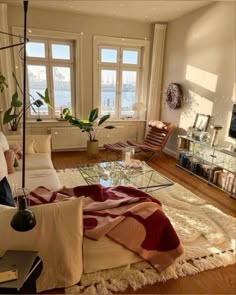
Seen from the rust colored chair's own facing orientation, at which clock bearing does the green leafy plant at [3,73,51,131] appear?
The green leafy plant is roughly at 1 o'clock from the rust colored chair.

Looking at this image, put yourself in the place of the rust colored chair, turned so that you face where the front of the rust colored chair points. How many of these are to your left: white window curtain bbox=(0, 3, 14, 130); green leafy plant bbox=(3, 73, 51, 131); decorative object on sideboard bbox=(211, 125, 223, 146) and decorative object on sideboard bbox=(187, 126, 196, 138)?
2

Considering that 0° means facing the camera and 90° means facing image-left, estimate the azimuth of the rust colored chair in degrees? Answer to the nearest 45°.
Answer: approximately 45°

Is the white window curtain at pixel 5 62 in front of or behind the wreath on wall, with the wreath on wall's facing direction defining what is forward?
in front

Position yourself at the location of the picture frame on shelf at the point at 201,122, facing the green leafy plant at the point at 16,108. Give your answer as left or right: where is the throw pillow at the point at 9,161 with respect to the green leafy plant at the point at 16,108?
left

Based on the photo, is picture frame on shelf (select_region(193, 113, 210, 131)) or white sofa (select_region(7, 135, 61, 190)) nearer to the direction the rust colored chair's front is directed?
the white sofa

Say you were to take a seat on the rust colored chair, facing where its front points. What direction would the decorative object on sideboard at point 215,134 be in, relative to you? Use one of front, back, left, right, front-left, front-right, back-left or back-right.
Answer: left

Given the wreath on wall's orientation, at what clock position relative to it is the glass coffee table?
The glass coffee table is roughly at 11 o'clock from the wreath on wall.

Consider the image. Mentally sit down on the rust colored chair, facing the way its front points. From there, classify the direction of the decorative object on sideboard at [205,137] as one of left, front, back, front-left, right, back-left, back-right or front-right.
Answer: left

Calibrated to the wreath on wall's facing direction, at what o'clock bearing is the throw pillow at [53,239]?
The throw pillow is roughly at 11 o'clock from the wreath on wall.

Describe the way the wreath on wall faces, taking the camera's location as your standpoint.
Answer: facing the viewer and to the left of the viewer

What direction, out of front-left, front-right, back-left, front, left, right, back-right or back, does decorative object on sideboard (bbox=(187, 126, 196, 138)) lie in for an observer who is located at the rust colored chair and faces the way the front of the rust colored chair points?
left

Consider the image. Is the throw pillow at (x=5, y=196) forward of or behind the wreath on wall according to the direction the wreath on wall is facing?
forward

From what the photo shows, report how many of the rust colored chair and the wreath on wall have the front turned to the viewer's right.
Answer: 0

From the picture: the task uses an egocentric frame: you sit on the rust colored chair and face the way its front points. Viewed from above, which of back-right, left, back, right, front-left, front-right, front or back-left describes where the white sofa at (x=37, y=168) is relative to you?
front
